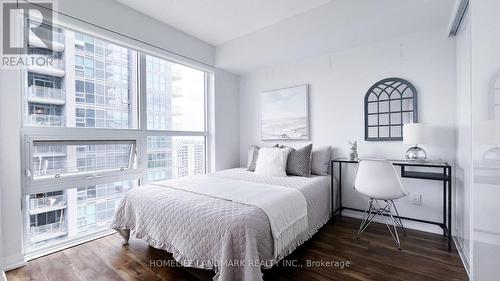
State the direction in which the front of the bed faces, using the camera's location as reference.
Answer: facing the viewer and to the left of the viewer

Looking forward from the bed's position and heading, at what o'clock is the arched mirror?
The arched mirror is roughly at 7 o'clock from the bed.

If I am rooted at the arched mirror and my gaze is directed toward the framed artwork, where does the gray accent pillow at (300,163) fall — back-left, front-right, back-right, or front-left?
front-left

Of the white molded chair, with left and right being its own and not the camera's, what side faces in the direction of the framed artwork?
left

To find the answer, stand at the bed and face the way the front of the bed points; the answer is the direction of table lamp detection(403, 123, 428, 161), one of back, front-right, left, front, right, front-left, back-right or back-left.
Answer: back-left

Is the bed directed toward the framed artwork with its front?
no

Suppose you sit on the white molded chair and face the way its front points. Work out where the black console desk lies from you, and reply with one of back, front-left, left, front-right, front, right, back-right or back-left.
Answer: front

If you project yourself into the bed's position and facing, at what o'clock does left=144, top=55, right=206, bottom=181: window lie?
The window is roughly at 4 o'clock from the bed.
